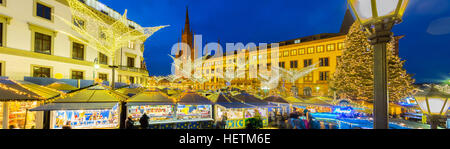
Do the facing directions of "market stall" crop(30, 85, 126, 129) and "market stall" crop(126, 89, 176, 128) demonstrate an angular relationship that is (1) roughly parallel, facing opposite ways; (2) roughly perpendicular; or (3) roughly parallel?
roughly parallel

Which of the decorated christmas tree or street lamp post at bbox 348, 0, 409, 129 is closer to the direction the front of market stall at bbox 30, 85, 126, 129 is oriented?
the street lamp post

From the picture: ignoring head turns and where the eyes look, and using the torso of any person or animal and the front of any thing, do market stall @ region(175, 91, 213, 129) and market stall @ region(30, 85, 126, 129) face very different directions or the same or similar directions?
same or similar directions

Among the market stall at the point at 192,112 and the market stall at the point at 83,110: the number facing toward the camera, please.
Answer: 2

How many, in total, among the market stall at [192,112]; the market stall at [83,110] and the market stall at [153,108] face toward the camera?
3

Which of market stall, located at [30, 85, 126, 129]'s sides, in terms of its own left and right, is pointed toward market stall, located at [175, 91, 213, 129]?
left

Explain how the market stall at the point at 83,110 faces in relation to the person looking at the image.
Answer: facing the viewer

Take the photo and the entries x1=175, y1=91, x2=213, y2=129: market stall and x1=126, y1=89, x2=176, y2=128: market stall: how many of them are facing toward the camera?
2

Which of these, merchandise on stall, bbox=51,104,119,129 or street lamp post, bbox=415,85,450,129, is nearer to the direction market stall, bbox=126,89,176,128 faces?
the street lamp post

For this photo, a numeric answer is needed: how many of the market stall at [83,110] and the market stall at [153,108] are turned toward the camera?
2

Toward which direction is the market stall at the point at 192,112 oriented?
toward the camera
